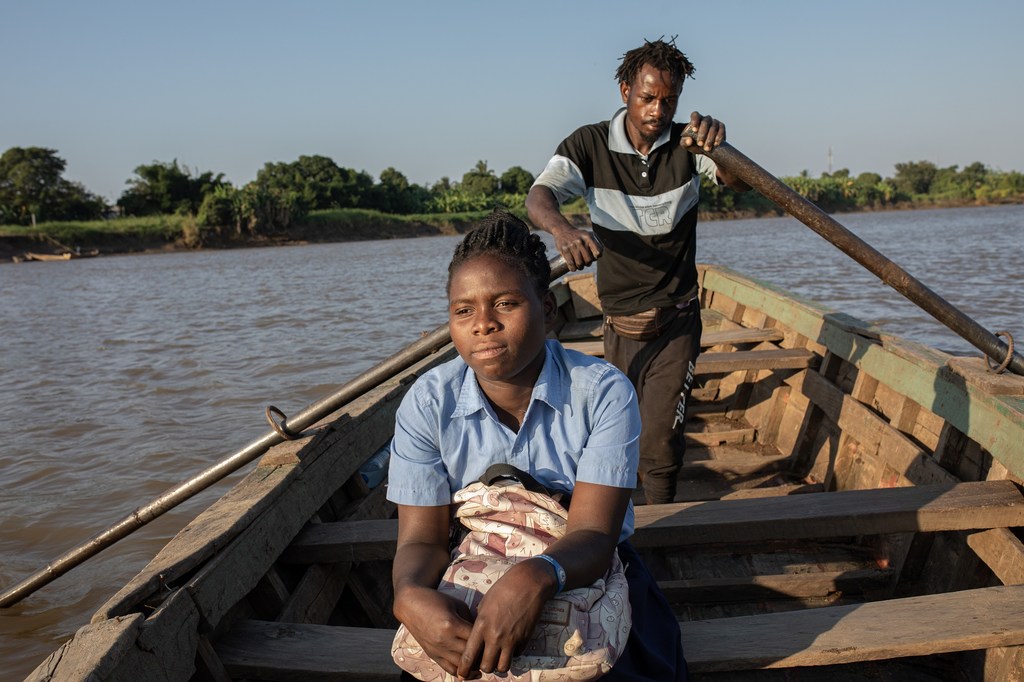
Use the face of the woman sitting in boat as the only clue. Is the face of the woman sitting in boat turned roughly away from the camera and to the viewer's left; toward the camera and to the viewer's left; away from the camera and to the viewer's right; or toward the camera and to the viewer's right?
toward the camera and to the viewer's left

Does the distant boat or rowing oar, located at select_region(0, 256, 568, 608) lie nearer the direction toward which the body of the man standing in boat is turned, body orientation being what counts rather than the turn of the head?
the rowing oar

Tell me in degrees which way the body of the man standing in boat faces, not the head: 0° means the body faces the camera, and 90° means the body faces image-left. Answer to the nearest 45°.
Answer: approximately 0°

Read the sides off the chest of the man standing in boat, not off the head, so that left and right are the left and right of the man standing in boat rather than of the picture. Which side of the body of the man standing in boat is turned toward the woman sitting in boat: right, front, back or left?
front

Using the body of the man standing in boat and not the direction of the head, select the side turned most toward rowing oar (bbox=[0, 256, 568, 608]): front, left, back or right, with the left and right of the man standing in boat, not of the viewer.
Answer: right

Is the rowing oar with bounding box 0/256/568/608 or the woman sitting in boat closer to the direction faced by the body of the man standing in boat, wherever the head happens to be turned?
the woman sitting in boat

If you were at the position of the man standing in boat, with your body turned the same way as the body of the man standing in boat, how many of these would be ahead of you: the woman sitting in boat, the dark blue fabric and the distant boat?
2

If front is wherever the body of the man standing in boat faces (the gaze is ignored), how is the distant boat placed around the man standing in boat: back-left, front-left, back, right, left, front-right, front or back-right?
back-right

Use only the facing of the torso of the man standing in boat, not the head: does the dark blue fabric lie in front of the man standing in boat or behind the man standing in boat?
in front
